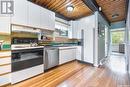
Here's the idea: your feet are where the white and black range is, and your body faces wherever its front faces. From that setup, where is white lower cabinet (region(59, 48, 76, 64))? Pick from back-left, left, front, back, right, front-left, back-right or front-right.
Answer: left

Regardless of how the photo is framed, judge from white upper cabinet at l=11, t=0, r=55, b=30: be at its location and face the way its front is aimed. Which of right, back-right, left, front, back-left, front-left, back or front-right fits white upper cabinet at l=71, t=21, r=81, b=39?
left

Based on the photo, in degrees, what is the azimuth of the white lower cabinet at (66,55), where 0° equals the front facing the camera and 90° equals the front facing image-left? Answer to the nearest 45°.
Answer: approximately 315°

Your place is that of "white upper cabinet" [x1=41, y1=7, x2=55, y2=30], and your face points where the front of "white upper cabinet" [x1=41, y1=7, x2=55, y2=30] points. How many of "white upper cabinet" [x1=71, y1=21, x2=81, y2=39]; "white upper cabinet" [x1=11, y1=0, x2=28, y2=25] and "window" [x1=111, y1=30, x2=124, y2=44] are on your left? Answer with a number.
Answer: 2

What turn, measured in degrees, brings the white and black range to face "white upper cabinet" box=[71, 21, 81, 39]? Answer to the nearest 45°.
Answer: approximately 90° to its left

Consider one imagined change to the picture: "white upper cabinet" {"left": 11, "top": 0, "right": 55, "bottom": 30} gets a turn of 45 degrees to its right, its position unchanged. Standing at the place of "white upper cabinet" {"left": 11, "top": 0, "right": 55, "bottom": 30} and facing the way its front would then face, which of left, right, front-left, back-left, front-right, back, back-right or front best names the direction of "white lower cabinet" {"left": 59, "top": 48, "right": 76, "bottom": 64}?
back-left

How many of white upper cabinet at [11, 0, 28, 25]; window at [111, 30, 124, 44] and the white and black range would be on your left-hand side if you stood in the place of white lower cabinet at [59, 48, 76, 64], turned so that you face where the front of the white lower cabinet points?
1

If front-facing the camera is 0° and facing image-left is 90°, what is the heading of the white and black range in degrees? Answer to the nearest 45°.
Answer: approximately 315°

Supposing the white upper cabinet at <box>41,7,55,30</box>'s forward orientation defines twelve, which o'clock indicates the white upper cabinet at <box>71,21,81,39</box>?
the white upper cabinet at <box>71,21,81,39</box> is roughly at 9 o'clock from the white upper cabinet at <box>41,7,55,30</box>.

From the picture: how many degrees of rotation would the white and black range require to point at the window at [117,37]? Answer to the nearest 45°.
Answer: approximately 90° to its left
